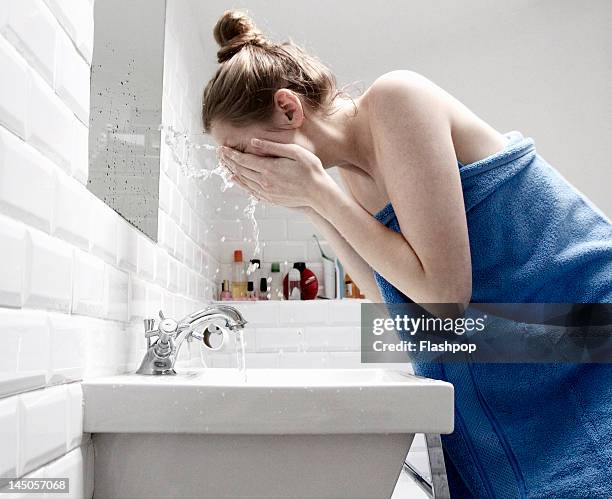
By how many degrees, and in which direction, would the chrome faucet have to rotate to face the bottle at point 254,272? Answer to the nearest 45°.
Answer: approximately 90° to its left

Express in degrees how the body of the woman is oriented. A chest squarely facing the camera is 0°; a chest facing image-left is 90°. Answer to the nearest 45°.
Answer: approximately 90°

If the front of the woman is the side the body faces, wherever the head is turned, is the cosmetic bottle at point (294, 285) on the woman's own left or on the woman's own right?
on the woman's own right

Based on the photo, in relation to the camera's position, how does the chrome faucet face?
facing to the right of the viewer

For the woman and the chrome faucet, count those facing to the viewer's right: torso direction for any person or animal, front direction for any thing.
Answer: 1

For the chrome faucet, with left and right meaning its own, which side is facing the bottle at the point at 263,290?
left

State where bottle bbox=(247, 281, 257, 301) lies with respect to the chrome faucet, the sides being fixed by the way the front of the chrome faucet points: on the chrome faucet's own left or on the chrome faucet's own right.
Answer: on the chrome faucet's own left

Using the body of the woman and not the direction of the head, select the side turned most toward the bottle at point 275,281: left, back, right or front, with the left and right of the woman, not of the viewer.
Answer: right
